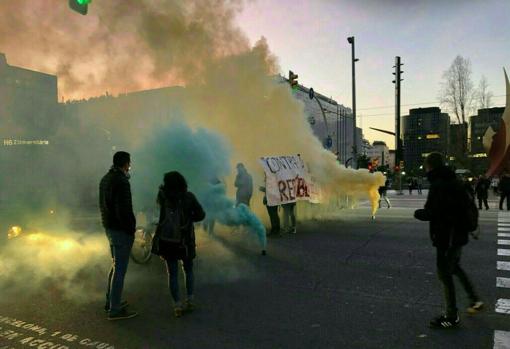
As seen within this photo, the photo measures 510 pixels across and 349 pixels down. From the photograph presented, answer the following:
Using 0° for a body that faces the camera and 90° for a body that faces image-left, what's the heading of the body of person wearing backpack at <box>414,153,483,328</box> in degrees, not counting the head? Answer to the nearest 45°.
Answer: approximately 90°

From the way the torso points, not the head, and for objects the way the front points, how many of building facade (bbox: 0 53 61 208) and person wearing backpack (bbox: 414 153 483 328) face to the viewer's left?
1

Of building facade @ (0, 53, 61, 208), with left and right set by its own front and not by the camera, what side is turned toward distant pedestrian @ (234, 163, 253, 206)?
front

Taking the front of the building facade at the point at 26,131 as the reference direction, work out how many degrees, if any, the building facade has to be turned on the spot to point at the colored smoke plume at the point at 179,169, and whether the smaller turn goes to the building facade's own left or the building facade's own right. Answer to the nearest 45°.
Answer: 0° — it already faces it

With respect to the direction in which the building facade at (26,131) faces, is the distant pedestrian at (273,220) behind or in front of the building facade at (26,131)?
in front

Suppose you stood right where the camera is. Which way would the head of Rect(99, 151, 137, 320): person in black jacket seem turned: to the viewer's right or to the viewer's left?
to the viewer's right

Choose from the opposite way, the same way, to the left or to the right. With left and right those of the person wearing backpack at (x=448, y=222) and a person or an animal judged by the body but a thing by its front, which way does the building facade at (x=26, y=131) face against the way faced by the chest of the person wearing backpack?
the opposite way

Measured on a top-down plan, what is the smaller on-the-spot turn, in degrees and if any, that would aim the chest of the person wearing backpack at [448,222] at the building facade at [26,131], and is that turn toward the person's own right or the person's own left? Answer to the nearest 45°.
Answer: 0° — they already face it

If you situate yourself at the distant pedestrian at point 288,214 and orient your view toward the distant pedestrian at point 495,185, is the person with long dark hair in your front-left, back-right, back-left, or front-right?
back-right

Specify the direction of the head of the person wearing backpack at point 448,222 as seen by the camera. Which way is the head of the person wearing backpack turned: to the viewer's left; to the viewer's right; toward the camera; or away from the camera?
to the viewer's left

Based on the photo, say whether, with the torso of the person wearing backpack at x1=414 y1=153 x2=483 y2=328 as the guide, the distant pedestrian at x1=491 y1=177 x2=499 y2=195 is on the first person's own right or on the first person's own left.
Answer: on the first person's own right

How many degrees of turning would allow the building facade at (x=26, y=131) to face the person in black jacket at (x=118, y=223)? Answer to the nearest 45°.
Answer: approximately 45° to its right

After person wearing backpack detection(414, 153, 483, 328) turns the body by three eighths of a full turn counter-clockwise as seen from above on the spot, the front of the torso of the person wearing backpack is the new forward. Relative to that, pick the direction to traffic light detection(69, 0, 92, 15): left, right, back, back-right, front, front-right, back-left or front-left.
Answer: back-right

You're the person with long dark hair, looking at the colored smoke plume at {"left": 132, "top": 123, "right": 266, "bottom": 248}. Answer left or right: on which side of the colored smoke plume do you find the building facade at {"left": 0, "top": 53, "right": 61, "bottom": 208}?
left

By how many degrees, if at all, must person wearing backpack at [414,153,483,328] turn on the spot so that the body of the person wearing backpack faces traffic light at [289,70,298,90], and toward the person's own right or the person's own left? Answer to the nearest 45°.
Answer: approximately 45° to the person's own right

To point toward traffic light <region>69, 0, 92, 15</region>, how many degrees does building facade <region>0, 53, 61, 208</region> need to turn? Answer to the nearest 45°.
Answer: approximately 45° to its right
